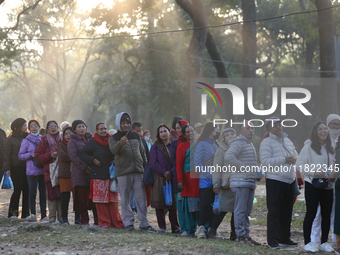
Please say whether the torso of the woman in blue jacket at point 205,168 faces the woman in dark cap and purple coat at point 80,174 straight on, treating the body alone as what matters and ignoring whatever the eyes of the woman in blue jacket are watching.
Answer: no

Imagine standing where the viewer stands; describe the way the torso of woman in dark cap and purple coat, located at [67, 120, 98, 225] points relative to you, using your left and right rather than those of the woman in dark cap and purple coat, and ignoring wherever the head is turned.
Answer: facing the viewer and to the right of the viewer

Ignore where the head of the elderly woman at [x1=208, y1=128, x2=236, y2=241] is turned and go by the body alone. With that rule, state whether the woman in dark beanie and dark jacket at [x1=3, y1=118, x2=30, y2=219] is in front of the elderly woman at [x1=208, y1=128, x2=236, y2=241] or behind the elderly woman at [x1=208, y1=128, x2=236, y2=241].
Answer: behind

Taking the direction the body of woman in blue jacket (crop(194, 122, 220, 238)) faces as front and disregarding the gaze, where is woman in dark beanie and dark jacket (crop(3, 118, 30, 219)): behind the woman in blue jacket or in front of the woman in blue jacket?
behind

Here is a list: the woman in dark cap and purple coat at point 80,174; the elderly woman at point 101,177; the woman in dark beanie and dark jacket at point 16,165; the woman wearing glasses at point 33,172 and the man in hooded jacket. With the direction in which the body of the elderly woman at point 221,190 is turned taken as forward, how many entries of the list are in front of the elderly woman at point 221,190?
0

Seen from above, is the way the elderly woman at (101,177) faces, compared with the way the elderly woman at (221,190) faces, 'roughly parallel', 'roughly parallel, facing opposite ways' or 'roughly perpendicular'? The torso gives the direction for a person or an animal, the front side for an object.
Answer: roughly parallel

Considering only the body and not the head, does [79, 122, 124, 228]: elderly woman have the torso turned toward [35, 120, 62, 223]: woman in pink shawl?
no
